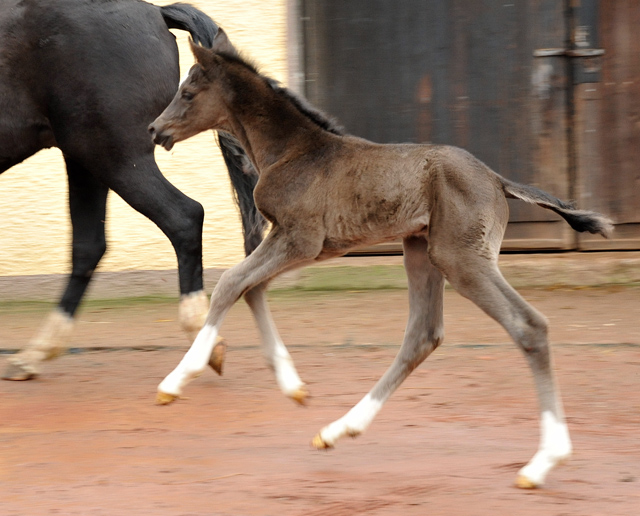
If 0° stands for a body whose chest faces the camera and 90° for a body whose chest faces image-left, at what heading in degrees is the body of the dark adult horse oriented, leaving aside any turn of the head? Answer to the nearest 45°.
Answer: approximately 90°

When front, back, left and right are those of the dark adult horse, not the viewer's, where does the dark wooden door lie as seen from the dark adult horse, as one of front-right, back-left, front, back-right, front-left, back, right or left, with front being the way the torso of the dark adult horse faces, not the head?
back-right
